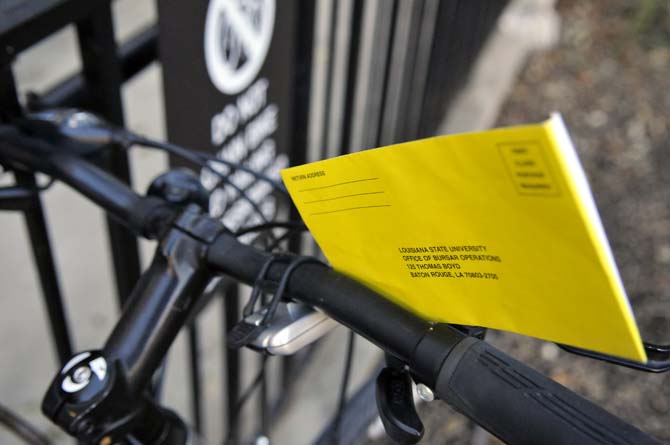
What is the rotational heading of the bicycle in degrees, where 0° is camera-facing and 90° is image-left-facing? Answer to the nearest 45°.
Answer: approximately 225°
